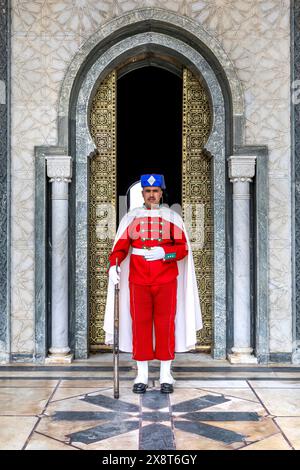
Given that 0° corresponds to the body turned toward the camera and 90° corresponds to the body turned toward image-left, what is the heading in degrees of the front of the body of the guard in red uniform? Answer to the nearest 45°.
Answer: approximately 0°
